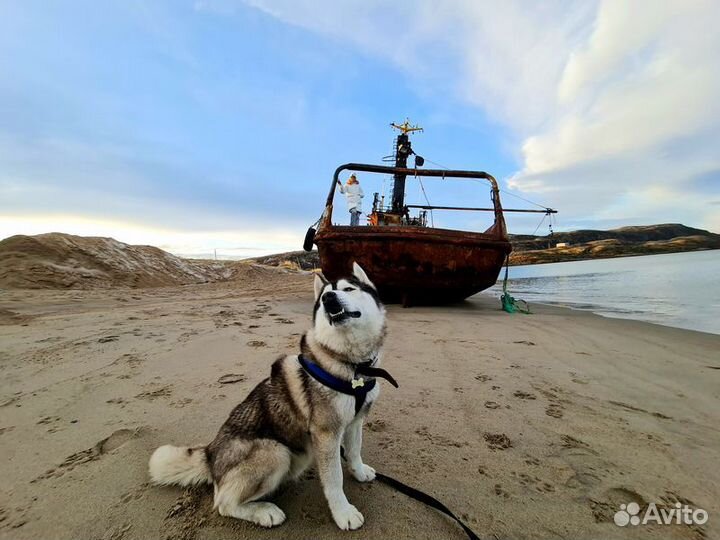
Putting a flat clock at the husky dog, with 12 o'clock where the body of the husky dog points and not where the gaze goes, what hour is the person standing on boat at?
The person standing on boat is roughly at 8 o'clock from the husky dog.

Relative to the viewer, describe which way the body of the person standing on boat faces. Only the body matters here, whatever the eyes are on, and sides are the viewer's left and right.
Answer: facing the viewer

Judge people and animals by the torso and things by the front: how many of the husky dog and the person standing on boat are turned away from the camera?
0

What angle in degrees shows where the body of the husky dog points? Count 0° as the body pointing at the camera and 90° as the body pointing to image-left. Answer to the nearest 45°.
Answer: approximately 315°

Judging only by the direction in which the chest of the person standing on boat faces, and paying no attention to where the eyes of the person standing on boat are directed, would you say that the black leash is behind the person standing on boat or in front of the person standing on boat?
in front
